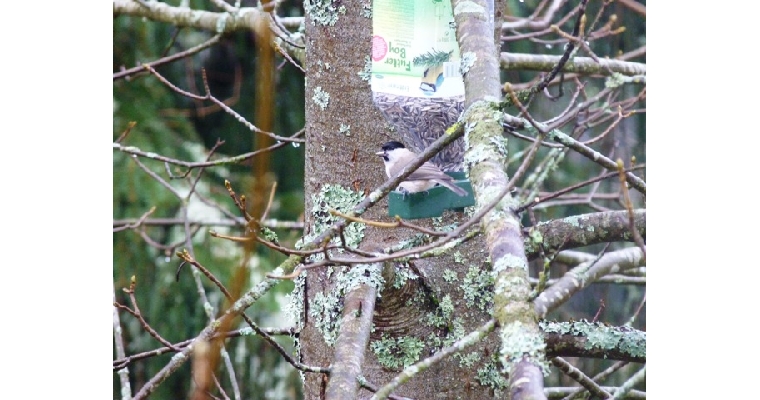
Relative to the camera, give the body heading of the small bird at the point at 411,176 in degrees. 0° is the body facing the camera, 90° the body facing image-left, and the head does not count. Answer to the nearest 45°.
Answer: approximately 90°
